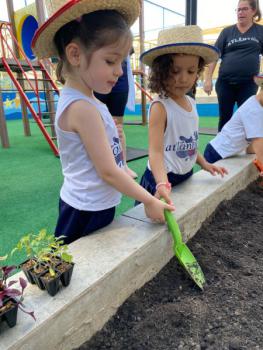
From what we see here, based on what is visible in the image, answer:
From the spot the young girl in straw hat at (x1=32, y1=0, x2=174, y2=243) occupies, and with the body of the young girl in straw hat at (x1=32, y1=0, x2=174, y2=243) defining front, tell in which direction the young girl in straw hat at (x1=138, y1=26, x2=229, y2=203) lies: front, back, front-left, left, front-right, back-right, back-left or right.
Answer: front-left

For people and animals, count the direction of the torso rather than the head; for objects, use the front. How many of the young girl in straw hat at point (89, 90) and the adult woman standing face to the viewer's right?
1

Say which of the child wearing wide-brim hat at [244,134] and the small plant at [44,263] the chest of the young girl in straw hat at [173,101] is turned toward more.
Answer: the small plant

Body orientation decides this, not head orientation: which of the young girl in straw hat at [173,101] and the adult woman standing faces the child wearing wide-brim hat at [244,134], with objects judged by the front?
the adult woman standing

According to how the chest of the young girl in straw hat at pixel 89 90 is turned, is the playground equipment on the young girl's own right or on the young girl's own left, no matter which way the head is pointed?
on the young girl's own left

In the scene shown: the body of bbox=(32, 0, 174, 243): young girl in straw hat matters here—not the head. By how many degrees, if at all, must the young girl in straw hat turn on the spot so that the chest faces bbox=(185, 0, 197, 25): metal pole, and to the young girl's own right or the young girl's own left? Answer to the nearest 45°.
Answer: approximately 90° to the young girl's own left

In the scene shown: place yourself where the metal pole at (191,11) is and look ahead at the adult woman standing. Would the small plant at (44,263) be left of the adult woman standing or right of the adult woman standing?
right

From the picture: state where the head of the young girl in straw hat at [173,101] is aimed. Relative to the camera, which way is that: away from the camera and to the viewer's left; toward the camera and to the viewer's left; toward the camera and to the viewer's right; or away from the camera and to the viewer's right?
toward the camera and to the viewer's right

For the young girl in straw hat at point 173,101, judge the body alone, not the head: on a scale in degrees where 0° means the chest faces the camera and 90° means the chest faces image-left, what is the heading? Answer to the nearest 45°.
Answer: approximately 315°

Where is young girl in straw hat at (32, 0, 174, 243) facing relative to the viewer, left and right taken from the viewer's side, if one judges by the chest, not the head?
facing to the right of the viewer

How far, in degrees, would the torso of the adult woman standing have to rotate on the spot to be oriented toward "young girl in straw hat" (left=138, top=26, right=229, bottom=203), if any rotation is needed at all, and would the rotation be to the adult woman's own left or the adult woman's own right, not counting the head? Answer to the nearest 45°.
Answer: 0° — they already face them

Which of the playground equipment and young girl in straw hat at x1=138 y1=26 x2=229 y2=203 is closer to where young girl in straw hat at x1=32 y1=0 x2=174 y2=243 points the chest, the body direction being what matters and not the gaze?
the young girl in straw hat

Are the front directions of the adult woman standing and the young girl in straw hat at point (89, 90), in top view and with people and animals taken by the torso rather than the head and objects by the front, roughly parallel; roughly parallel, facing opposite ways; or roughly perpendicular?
roughly perpendicular

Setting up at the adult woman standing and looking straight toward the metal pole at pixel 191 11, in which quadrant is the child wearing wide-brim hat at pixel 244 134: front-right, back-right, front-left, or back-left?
back-left

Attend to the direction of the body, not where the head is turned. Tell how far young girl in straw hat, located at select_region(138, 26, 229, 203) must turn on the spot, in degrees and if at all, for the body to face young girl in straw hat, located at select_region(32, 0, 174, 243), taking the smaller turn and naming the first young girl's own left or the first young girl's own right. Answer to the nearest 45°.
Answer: approximately 90° to the first young girl's own right

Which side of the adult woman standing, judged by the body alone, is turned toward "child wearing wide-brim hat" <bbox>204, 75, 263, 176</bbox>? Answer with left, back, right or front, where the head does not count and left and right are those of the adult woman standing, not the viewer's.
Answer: front
